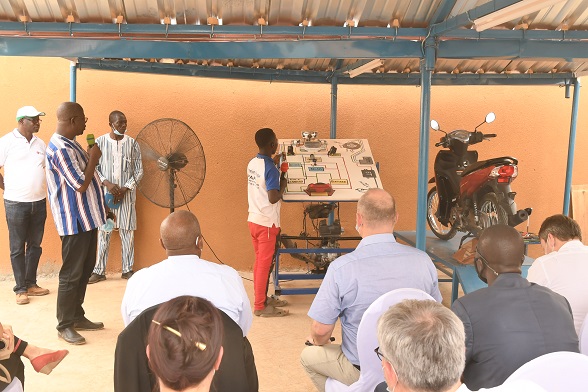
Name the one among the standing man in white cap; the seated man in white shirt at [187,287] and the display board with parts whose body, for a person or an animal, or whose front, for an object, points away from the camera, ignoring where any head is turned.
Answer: the seated man in white shirt

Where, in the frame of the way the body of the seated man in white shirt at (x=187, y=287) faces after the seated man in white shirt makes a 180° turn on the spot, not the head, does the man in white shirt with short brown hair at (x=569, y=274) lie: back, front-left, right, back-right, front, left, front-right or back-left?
left

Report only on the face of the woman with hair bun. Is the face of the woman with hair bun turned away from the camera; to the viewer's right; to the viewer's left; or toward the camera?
away from the camera

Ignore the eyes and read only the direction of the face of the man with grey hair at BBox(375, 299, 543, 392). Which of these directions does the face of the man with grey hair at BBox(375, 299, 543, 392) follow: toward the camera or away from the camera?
away from the camera

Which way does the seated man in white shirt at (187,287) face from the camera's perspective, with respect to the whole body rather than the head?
away from the camera

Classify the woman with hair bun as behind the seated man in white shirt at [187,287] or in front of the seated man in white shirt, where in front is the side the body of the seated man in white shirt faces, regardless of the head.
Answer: behind

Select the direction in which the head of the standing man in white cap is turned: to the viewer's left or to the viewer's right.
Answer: to the viewer's right

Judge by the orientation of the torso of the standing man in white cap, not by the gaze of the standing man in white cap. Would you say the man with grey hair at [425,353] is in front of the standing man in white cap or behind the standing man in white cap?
in front

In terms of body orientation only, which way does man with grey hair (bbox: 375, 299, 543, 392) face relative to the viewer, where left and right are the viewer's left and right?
facing away from the viewer and to the left of the viewer

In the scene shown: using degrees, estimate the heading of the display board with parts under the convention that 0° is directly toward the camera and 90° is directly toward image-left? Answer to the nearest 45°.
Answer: approximately 0°

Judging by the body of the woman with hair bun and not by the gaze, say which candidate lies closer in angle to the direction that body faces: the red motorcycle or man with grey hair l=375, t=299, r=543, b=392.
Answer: the red motorcycle

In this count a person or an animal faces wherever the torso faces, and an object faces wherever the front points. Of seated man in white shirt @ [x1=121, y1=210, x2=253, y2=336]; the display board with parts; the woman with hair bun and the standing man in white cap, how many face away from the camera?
2

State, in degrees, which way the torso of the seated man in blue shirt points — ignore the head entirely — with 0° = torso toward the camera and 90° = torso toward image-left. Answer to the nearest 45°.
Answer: approximately 135°
